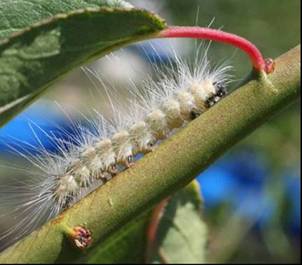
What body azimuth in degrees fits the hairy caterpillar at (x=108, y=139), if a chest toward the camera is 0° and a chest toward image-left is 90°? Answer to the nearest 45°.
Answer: approximately 270°
